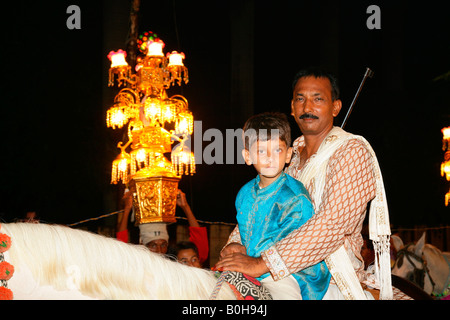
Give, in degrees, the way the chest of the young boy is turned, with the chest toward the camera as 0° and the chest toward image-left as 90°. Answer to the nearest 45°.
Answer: approximately 45°

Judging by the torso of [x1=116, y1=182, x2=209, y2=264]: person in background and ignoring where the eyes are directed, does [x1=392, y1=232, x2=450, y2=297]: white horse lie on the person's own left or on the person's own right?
on the person's own left

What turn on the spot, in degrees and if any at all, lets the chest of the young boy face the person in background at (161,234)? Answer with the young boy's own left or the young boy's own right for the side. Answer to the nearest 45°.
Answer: approximately 135° to the young boy's own right

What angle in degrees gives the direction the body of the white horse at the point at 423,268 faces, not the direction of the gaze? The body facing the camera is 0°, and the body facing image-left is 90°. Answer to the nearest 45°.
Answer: approximately 45°
